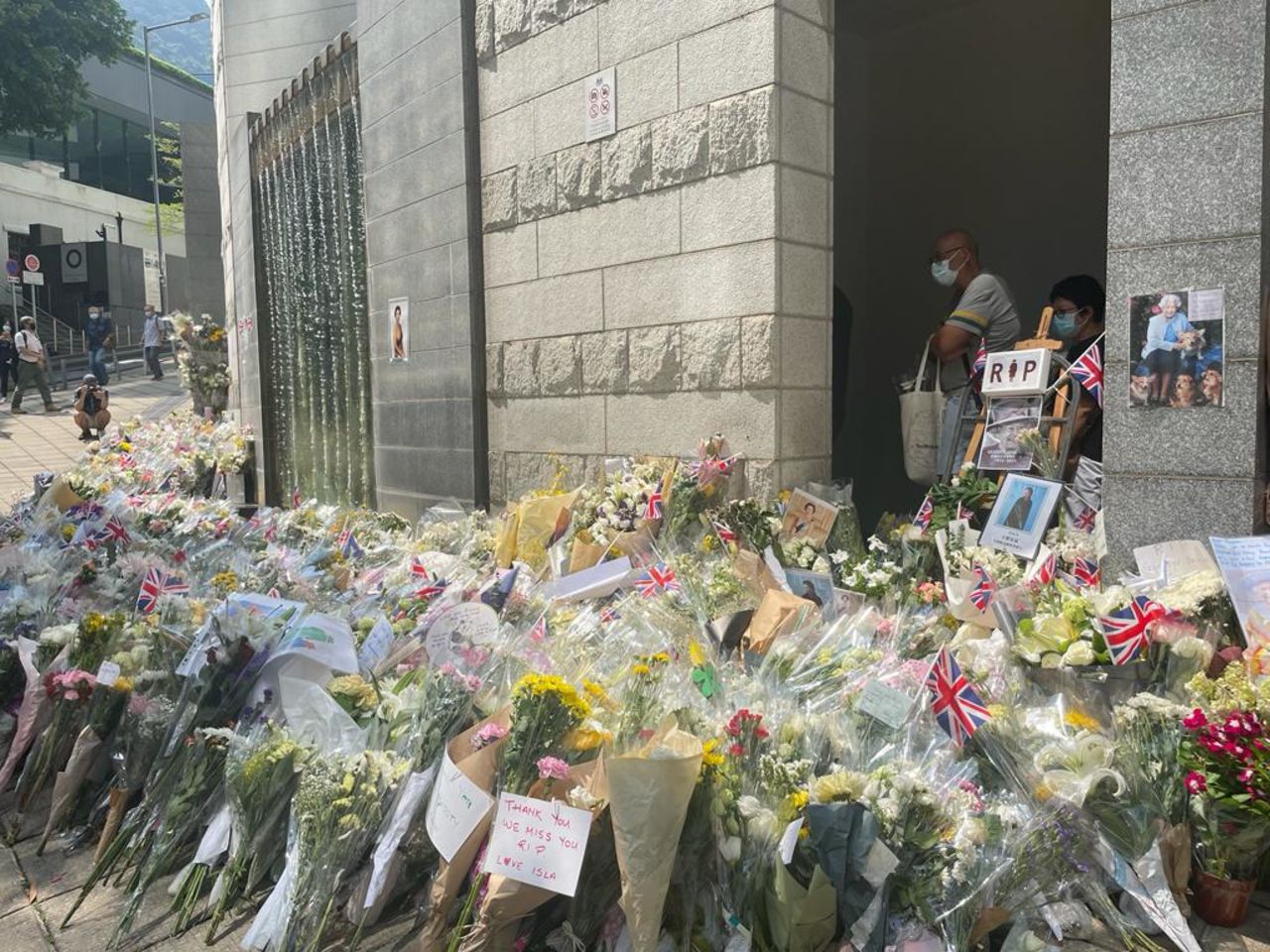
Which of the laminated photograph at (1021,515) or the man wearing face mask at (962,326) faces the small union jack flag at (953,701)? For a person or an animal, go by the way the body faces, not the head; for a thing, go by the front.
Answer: the laminated photograph

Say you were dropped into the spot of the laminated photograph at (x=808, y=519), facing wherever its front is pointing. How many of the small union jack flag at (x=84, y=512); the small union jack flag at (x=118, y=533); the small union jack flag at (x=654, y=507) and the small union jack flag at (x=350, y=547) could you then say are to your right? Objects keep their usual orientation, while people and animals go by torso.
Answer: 4

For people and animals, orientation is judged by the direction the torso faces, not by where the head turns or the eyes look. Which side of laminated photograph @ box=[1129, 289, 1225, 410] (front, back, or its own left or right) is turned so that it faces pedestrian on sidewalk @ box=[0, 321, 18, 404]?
right

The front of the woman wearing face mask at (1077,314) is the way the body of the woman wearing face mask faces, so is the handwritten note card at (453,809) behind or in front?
in front

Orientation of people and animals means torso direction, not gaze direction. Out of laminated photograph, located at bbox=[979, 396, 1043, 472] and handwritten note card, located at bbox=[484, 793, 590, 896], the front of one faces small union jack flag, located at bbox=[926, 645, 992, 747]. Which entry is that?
the laminated photograph

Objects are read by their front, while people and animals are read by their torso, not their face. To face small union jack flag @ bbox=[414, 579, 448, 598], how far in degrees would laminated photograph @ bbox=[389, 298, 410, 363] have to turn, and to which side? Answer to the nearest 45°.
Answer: approximately 45° to its left

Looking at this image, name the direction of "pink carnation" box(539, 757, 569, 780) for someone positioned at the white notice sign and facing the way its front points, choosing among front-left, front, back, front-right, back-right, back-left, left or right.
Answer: front-left

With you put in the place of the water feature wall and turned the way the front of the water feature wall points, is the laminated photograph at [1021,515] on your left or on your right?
on your left

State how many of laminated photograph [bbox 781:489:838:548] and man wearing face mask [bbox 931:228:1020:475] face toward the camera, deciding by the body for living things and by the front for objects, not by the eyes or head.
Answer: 1

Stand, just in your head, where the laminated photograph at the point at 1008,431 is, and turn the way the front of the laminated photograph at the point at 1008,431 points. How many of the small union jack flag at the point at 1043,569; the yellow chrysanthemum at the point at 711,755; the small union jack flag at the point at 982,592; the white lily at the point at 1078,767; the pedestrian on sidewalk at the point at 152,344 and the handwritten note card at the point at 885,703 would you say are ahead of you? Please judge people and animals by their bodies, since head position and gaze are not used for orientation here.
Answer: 5

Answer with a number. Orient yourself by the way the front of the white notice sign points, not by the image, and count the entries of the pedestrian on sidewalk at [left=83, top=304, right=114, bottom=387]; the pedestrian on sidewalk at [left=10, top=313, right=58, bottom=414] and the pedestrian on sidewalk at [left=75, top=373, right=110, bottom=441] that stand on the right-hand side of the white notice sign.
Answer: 3

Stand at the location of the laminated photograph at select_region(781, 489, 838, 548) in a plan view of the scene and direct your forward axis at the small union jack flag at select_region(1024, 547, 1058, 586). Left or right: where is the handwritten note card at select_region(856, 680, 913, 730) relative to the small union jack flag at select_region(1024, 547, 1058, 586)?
right

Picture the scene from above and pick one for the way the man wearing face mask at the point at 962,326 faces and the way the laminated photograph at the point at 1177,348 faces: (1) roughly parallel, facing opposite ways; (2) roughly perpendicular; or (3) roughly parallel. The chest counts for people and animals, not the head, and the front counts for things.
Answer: roughly perpendicular
